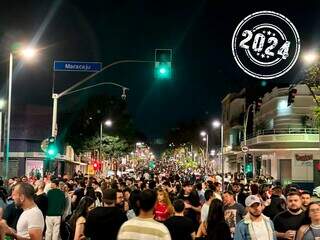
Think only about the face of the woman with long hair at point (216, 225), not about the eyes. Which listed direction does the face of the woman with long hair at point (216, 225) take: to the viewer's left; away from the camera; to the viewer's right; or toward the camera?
away from the camera

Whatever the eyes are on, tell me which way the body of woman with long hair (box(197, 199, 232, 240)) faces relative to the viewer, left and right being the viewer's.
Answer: facing away from the viewer
